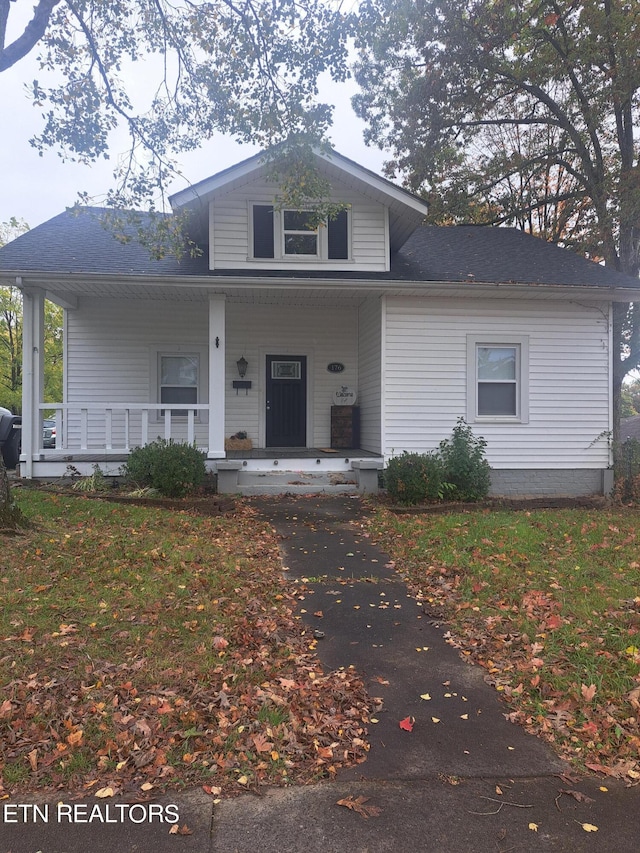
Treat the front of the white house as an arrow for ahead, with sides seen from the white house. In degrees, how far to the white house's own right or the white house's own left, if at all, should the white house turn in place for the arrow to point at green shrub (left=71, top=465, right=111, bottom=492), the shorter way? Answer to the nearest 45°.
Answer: approximately 90° to the white house's own right

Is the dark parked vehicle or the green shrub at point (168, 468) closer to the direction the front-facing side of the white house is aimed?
the green shrub

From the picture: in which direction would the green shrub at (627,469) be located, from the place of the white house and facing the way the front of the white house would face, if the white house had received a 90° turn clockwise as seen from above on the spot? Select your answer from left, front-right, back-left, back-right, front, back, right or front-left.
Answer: back

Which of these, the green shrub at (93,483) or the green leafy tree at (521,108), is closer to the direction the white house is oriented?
the green shrub

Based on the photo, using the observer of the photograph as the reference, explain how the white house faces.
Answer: facing the viewer

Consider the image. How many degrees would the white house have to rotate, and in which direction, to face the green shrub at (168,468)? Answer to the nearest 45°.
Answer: approximately 45° to its right

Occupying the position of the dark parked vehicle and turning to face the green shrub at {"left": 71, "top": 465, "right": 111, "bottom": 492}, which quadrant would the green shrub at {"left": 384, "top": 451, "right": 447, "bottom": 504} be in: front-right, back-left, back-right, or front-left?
front-left

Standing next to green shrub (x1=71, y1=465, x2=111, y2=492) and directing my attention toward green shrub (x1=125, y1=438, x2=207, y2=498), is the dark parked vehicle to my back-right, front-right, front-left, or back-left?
back-left

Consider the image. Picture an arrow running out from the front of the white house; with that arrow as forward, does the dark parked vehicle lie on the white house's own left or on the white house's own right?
on the white house's own right
